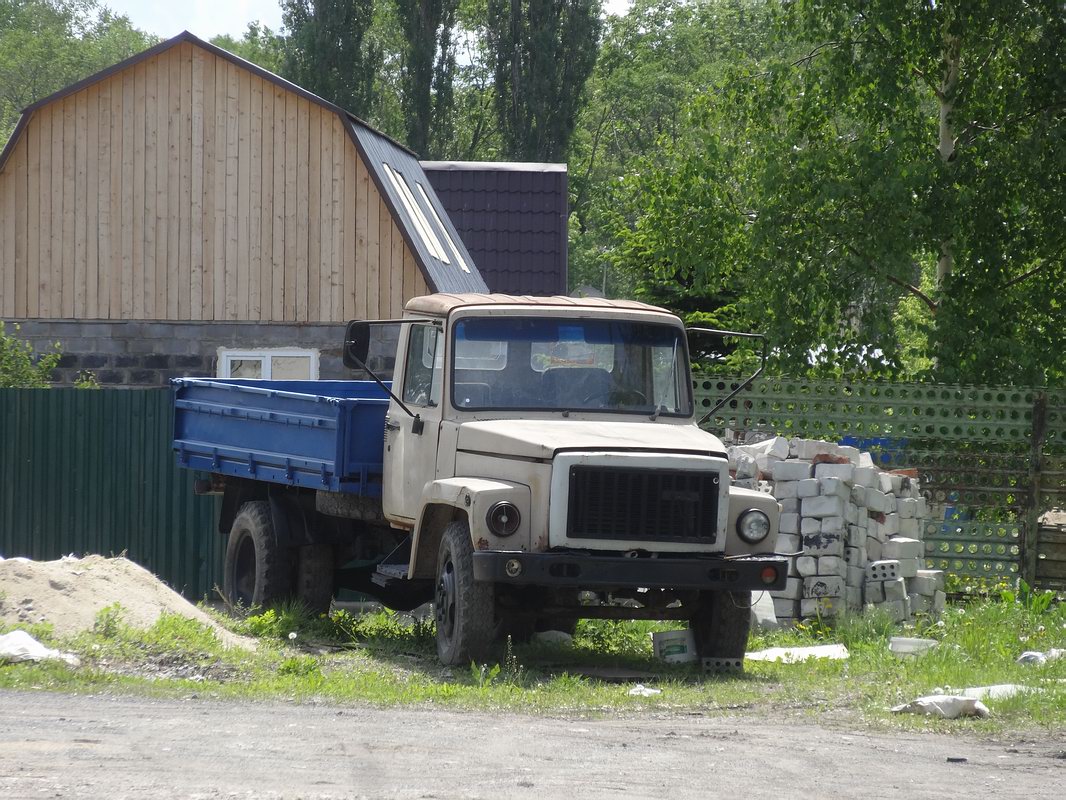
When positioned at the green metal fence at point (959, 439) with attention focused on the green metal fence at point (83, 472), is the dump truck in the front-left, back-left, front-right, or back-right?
front-left

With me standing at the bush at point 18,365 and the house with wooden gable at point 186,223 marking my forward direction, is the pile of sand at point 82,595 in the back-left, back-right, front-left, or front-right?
back-right

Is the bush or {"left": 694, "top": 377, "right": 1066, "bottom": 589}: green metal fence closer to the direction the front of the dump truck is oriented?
the green metal fence

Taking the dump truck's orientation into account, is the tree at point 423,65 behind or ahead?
behind

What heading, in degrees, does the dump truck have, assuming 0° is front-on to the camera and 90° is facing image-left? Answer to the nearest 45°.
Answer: approximately 315°

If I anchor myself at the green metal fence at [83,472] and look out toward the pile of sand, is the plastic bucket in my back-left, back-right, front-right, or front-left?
front-left

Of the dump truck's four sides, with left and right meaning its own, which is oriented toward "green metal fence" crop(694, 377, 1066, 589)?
left

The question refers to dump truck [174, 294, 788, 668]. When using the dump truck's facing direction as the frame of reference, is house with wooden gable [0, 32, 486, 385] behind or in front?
behind

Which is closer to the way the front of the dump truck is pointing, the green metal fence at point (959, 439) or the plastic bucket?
the plastic bucket

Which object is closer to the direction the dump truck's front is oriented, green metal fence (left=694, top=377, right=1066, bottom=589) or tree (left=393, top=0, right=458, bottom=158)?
the green metal fence

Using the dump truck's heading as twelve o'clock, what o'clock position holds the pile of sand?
The pile of sand is roughly at 5 o'clock from the dump truck.

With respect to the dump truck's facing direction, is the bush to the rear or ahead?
to the rear

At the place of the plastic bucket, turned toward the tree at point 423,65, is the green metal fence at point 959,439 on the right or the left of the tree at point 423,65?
right

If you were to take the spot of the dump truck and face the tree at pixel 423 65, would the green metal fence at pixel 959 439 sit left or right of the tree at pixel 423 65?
right
